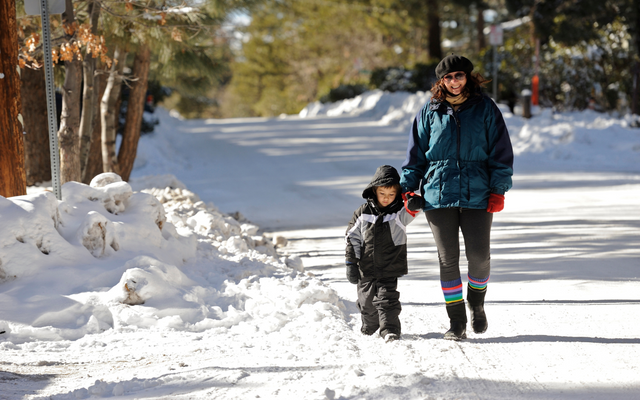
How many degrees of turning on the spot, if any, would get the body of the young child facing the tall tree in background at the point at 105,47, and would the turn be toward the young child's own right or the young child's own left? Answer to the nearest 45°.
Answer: approximately 135° to the young child's own right

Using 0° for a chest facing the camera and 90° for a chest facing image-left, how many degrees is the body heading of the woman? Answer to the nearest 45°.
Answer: approximately 0°

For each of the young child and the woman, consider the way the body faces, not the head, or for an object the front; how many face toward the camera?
2

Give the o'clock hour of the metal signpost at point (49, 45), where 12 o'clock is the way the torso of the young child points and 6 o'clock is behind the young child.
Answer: The metal signpost is roughly at 4 o'clock from the young child.

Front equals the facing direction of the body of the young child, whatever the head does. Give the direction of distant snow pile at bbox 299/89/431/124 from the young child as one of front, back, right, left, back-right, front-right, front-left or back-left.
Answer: back

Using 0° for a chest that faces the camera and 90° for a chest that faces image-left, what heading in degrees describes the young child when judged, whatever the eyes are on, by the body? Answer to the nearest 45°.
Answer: approximately 0°

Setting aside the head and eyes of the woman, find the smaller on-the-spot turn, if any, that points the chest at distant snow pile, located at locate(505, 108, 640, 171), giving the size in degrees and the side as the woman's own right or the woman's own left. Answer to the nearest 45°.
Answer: approximately 180°
